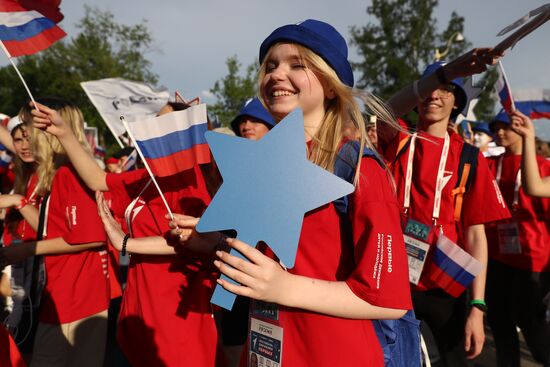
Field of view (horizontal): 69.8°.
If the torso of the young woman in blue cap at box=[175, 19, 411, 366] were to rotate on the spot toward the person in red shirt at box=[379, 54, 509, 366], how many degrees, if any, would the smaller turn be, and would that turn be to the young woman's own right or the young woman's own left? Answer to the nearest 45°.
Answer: approximately 180°

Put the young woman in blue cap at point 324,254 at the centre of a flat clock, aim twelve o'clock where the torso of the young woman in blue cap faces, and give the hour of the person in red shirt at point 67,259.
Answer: The person in red shirt is roughly at 3 o'clock from the young woman in blue cap.

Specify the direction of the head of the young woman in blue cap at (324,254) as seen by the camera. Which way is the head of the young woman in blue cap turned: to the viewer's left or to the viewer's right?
to the viewer's left

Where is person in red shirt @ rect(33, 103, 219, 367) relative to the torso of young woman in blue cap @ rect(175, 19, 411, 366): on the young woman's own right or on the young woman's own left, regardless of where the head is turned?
on the young woman's own right

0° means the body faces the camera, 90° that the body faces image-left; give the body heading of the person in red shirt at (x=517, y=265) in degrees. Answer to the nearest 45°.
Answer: approximately 45°

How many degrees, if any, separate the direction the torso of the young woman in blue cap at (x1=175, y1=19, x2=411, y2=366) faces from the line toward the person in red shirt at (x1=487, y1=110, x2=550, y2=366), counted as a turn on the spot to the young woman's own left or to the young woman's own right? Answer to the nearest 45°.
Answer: approximately 180°
